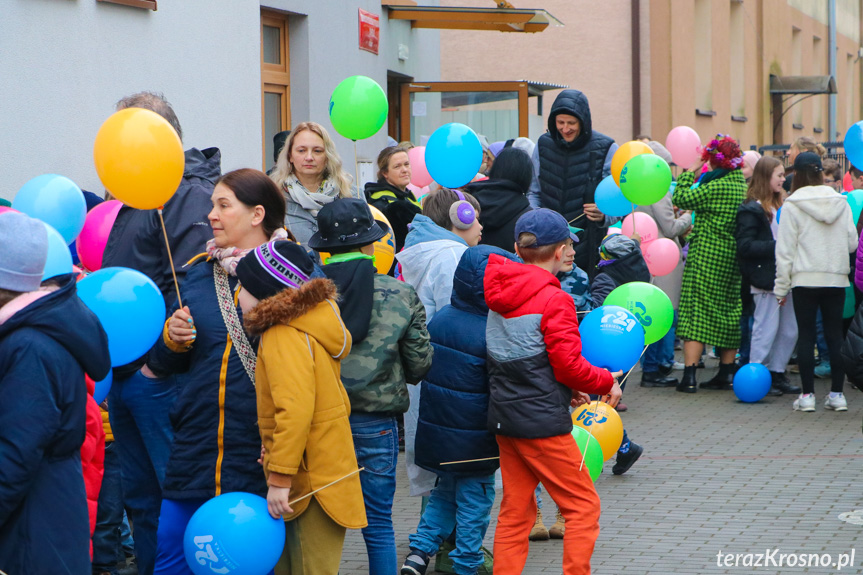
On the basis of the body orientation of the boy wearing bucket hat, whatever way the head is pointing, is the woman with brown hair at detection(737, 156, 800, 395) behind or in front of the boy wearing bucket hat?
in front

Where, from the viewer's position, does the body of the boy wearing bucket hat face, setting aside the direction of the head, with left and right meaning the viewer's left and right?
facing away from the viewer and to the right of the viewer

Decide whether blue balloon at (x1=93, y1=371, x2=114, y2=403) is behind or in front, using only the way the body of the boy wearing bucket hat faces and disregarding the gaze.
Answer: behind

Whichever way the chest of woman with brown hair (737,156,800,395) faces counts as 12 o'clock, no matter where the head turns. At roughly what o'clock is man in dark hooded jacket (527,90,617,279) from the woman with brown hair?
The man in dark hooded jacket is roughly at 4 o'clock from the woman with brown hair.

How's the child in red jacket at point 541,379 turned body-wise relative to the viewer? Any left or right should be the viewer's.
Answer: facing away from the viewer and to the right of the viewer

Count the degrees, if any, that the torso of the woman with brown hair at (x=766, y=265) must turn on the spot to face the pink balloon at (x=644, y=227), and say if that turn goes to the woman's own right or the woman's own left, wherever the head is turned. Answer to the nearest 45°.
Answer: approximately 135° to the woman's own right

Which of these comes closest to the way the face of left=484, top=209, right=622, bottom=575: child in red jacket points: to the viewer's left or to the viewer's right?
to the viewer's right
